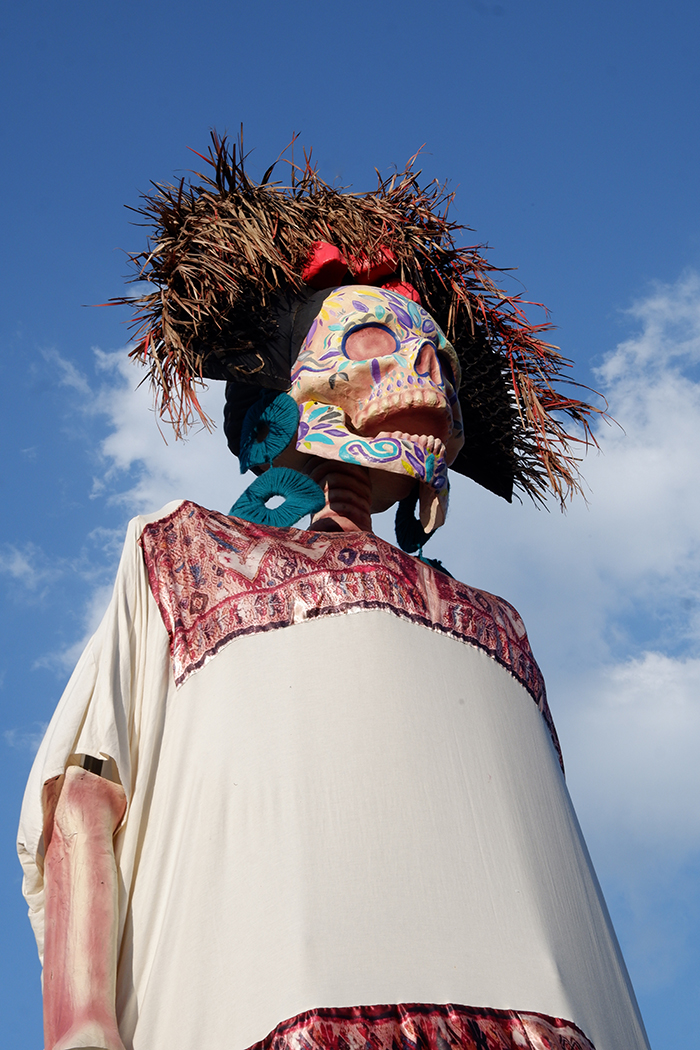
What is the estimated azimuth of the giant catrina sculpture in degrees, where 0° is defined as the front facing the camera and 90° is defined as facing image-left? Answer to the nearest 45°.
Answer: approximately 315°
